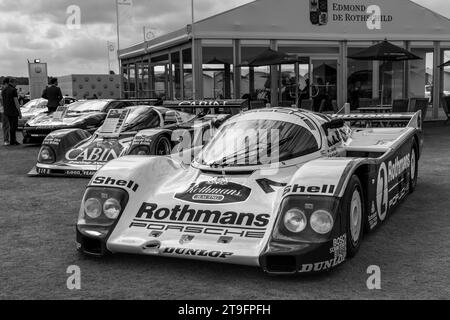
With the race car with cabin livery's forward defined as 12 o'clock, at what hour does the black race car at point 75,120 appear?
The black race car is roughly at 4 o'clock from the race car with cabin livery.

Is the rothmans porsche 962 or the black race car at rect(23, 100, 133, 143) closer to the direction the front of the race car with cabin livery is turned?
the rothmans porsche 962

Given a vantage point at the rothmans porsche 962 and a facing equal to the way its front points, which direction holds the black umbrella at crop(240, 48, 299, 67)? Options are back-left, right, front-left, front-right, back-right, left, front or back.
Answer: back-right

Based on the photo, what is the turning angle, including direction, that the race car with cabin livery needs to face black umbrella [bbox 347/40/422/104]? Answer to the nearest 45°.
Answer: approximately 180°

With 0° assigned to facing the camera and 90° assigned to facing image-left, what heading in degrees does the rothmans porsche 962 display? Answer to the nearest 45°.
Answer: approximately 45°

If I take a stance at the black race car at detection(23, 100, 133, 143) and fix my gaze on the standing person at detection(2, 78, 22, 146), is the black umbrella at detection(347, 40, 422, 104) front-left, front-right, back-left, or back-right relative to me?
back-right

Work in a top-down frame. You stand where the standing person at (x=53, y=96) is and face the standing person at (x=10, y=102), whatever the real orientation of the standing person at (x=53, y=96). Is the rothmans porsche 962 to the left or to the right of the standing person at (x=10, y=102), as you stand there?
left

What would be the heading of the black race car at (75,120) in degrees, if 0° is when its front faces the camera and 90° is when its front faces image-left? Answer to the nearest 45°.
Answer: approximately 45°

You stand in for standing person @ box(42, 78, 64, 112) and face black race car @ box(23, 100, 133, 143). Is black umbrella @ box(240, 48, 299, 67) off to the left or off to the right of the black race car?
left

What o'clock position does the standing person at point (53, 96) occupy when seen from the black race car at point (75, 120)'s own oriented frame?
The standing person is roughly at 4 o'clock from the black race car.
